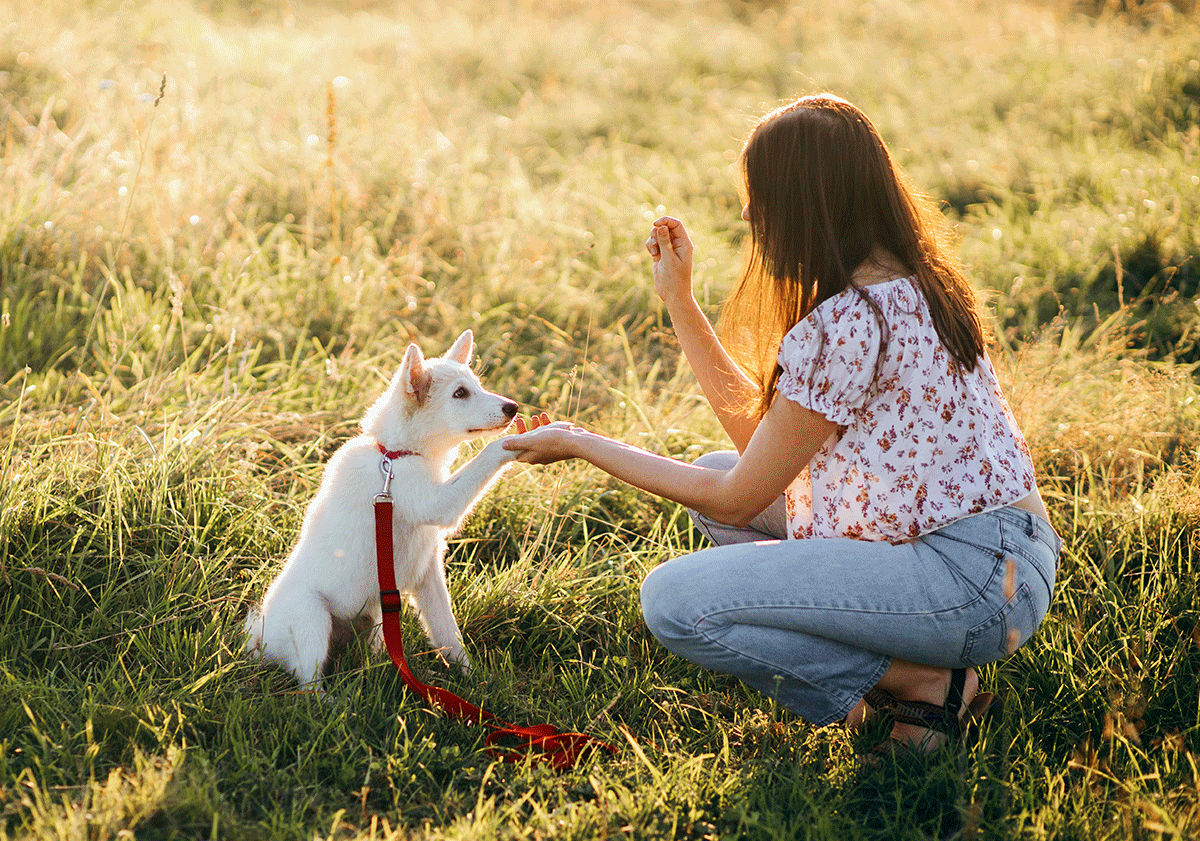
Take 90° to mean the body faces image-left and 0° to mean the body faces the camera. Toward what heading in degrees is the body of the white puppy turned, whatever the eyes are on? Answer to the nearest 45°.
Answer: approximately 270°

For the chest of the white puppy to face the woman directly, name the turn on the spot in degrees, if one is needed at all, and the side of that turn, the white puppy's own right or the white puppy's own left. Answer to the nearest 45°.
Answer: approximately 45° to the white puppy's own right

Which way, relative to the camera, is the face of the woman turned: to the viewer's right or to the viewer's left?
to the viewer's left
